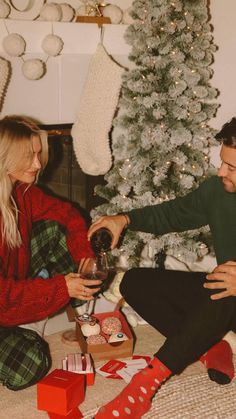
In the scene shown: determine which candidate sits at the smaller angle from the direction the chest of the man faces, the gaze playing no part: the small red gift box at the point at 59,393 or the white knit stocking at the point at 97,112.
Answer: the small red gift box

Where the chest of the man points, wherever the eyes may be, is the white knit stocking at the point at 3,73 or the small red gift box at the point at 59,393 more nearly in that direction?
the small red gift box

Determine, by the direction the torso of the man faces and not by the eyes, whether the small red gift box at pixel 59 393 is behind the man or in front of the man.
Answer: in front

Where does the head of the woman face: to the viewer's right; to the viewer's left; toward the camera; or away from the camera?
to the viewer's right

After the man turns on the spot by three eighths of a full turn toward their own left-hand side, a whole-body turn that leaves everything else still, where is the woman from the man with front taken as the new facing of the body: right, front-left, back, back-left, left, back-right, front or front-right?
back

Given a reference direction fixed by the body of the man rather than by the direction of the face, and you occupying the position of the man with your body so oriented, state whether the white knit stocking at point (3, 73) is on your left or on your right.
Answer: on your right

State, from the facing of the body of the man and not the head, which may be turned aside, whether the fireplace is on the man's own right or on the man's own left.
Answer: on the man's own right

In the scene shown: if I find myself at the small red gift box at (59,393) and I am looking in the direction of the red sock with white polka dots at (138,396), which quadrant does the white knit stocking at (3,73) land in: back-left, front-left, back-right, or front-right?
back-left

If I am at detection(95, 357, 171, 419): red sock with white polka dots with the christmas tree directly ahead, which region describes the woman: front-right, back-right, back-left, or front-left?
front-left

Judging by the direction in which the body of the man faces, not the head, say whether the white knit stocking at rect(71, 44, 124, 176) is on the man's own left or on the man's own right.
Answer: on the man's own right
